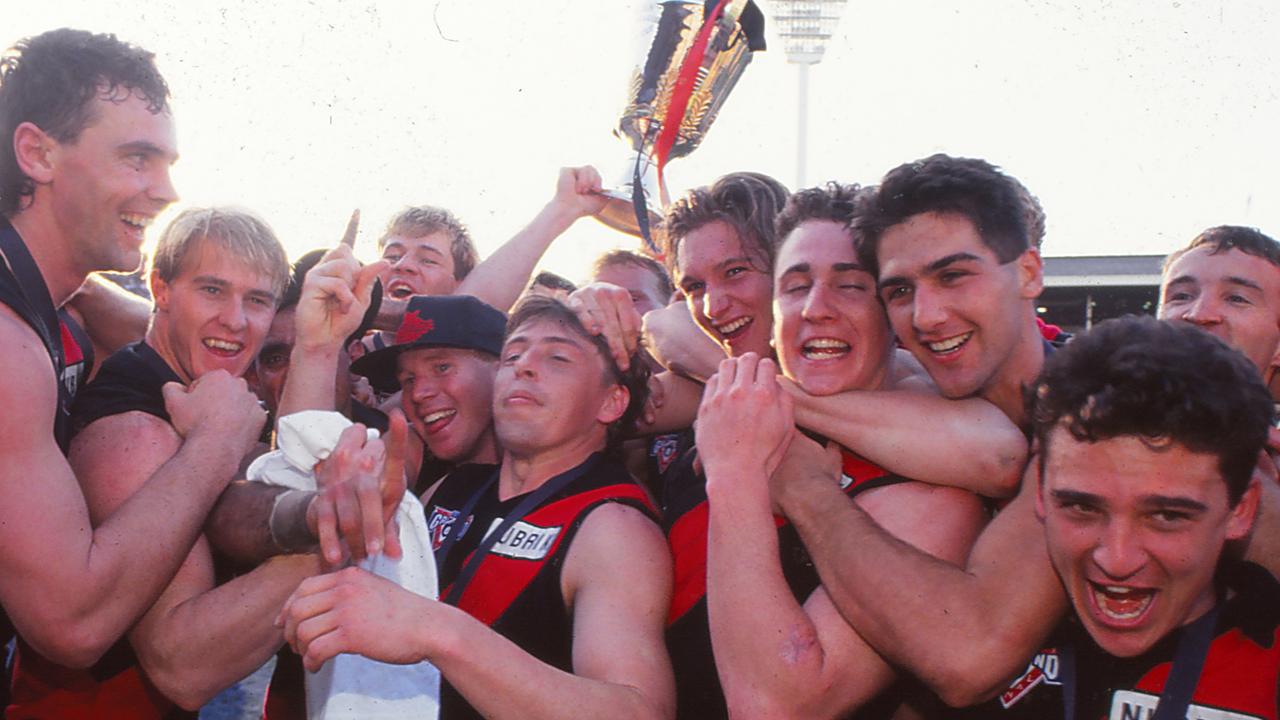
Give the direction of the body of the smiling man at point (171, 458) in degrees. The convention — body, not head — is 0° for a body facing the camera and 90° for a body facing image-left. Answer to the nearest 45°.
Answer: approximately 315°

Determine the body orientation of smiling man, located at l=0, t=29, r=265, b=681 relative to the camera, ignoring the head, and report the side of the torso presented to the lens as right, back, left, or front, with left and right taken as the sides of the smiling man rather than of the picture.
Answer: right

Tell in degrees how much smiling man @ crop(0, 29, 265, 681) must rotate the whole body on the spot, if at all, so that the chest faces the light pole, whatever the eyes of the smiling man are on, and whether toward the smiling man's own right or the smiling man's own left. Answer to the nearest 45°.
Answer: approximately 45° to the smiling man's own left

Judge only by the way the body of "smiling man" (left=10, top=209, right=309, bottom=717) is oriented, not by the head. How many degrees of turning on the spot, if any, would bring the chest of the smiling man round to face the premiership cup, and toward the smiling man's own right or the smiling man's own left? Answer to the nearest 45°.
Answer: approximately 90° to the smiling man's own left
